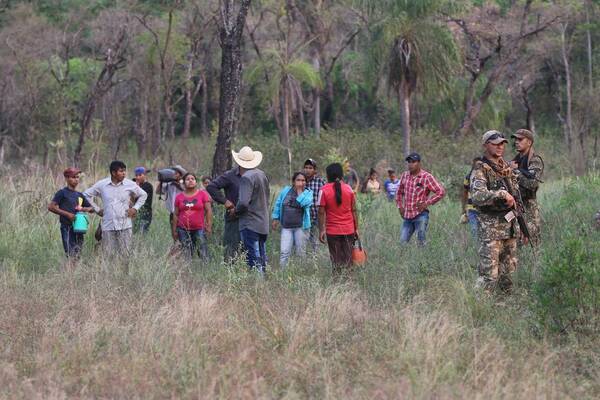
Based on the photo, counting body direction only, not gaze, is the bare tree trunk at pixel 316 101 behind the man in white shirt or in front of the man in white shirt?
behind

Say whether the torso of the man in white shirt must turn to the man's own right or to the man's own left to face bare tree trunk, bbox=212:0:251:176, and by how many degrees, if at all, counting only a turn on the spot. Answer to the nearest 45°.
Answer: approximately 135° to the man's own left

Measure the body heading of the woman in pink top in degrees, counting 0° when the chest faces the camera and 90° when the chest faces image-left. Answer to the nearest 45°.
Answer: approximately 0°

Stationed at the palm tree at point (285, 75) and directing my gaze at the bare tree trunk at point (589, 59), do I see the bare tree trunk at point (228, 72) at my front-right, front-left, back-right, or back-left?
back-right

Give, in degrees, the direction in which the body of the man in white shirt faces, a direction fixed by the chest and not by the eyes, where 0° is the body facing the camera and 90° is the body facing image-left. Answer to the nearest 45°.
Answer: approximately 0°

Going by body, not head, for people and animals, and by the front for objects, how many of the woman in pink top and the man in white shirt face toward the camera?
2

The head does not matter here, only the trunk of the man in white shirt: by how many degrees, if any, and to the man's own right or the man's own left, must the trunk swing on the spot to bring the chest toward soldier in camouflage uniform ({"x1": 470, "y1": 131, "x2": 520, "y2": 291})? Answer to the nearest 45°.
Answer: approximately 45° to the man's own left

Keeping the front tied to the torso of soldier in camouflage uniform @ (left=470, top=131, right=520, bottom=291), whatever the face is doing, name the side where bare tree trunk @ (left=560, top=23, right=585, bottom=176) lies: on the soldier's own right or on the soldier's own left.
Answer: on the soldier's own left
